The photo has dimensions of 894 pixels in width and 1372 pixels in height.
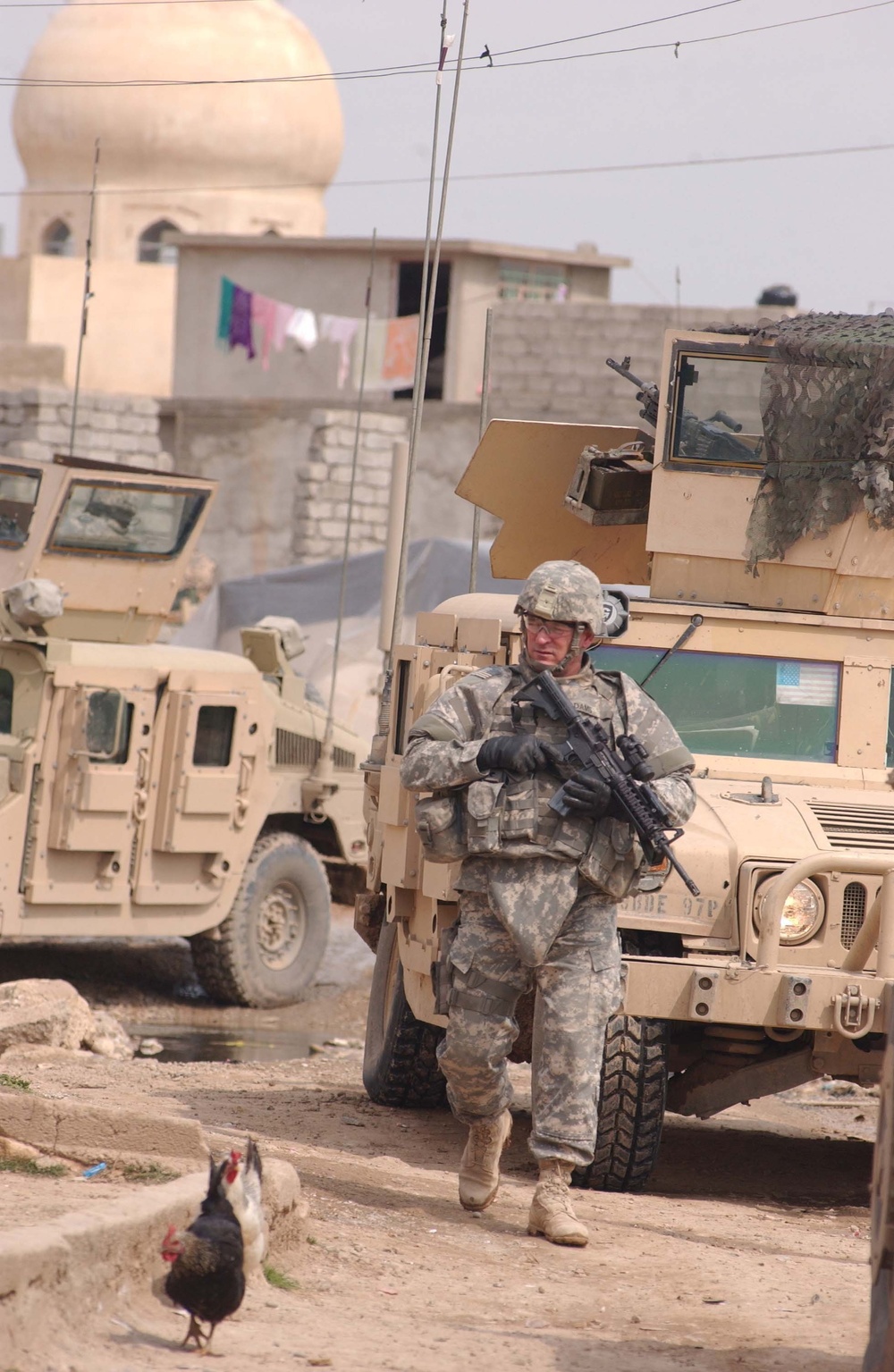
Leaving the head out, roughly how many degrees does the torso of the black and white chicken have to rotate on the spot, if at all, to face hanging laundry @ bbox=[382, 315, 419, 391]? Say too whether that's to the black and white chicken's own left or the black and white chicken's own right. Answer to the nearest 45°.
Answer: approximately 135° to the black and white chicken's own right

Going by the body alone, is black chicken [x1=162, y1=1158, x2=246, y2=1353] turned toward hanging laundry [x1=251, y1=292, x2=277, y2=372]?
no

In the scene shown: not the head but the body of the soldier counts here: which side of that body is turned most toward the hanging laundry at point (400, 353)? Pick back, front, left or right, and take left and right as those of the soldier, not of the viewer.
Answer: back

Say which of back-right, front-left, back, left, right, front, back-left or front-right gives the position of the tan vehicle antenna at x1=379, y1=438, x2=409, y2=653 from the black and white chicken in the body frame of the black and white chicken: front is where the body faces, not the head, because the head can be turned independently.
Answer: back-right

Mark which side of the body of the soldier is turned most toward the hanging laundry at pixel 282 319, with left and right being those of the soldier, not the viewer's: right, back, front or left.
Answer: back

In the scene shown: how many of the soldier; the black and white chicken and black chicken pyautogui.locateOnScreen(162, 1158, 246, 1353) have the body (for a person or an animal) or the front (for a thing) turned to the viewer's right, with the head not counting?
0

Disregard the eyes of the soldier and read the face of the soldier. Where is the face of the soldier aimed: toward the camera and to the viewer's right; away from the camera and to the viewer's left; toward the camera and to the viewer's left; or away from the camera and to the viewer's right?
toward the camera and to the viewer's left

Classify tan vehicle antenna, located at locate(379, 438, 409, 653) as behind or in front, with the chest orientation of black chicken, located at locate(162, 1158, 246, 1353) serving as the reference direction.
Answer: behind

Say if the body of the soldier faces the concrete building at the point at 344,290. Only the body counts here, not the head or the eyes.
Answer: no

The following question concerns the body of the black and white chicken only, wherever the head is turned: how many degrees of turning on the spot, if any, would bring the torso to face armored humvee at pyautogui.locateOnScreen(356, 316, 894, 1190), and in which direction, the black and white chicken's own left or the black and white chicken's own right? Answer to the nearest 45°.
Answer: approximately 180°

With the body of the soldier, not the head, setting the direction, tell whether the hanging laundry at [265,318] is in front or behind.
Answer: behind

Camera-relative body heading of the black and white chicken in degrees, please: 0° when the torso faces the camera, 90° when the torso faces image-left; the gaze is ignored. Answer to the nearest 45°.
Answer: approximately 45°

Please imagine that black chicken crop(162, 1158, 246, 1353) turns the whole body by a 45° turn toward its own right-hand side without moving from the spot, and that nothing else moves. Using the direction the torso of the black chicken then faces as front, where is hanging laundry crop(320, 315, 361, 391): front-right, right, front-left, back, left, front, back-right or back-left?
right

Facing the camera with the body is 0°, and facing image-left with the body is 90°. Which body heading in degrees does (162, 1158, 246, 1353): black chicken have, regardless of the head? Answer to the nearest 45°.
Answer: approximately 45°

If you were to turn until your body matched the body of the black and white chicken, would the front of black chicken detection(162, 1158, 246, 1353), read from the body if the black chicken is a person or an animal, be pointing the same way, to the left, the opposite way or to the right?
the same way

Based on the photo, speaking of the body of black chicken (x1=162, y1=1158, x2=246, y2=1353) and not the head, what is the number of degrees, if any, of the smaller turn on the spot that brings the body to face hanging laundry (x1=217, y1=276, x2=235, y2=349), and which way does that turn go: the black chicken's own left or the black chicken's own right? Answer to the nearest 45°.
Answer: approximately 135° to the black chicken's own right

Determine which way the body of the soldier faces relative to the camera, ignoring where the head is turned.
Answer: toward the camera

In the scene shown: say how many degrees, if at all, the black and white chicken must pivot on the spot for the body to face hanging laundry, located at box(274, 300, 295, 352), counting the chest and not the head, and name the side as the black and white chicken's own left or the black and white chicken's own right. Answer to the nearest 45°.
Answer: approximately 135° to the black and white chicken's own right
